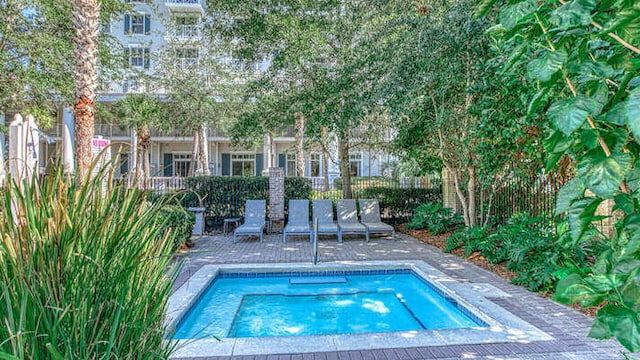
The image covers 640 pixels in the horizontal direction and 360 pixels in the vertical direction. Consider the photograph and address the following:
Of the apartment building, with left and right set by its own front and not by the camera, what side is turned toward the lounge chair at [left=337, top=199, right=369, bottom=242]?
front

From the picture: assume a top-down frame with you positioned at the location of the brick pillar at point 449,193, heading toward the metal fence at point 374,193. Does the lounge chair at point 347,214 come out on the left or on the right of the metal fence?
left

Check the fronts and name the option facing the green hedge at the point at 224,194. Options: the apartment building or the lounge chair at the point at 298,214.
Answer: the apartment building

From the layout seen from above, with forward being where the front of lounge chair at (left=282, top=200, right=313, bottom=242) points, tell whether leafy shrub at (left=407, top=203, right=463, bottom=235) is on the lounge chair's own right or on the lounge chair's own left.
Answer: on the lounge chair's own left

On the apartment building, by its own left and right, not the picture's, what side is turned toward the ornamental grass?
front

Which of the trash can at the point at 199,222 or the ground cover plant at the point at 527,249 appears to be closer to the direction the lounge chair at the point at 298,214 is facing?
the ground cover plant

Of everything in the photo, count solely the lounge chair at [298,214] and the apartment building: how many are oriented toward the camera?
2

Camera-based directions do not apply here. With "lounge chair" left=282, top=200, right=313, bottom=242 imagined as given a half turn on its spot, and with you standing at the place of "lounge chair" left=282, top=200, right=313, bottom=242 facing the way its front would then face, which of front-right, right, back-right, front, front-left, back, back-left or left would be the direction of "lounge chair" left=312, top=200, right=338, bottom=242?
right

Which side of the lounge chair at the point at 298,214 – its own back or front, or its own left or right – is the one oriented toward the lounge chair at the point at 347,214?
left

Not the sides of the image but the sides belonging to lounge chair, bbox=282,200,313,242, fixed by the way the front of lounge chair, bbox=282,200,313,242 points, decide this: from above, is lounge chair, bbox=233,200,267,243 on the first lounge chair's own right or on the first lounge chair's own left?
on the first lounge chair's own right

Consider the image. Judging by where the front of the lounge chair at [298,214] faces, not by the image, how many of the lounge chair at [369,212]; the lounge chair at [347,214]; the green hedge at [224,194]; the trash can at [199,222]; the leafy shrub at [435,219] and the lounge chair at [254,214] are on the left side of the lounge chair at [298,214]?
3

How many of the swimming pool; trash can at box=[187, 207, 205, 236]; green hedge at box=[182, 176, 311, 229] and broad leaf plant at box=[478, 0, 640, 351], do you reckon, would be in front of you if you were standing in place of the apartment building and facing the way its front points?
4

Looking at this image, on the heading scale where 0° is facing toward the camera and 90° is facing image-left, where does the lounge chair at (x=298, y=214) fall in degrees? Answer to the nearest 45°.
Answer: approximately 0°

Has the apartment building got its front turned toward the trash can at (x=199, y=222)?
yes
